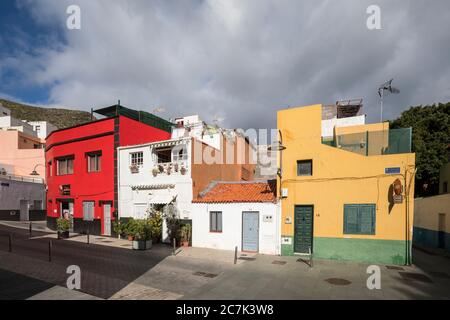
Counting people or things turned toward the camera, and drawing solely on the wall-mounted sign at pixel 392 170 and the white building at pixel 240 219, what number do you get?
2

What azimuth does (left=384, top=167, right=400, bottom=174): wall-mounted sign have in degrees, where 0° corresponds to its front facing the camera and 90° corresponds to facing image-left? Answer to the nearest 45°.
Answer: approximately 0°

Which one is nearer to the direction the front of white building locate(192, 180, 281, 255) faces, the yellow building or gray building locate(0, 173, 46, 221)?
the yellow building

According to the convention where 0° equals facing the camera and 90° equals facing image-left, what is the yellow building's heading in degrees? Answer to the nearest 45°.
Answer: approximately 0°

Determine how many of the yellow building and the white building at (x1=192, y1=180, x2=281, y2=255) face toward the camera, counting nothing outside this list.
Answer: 2
